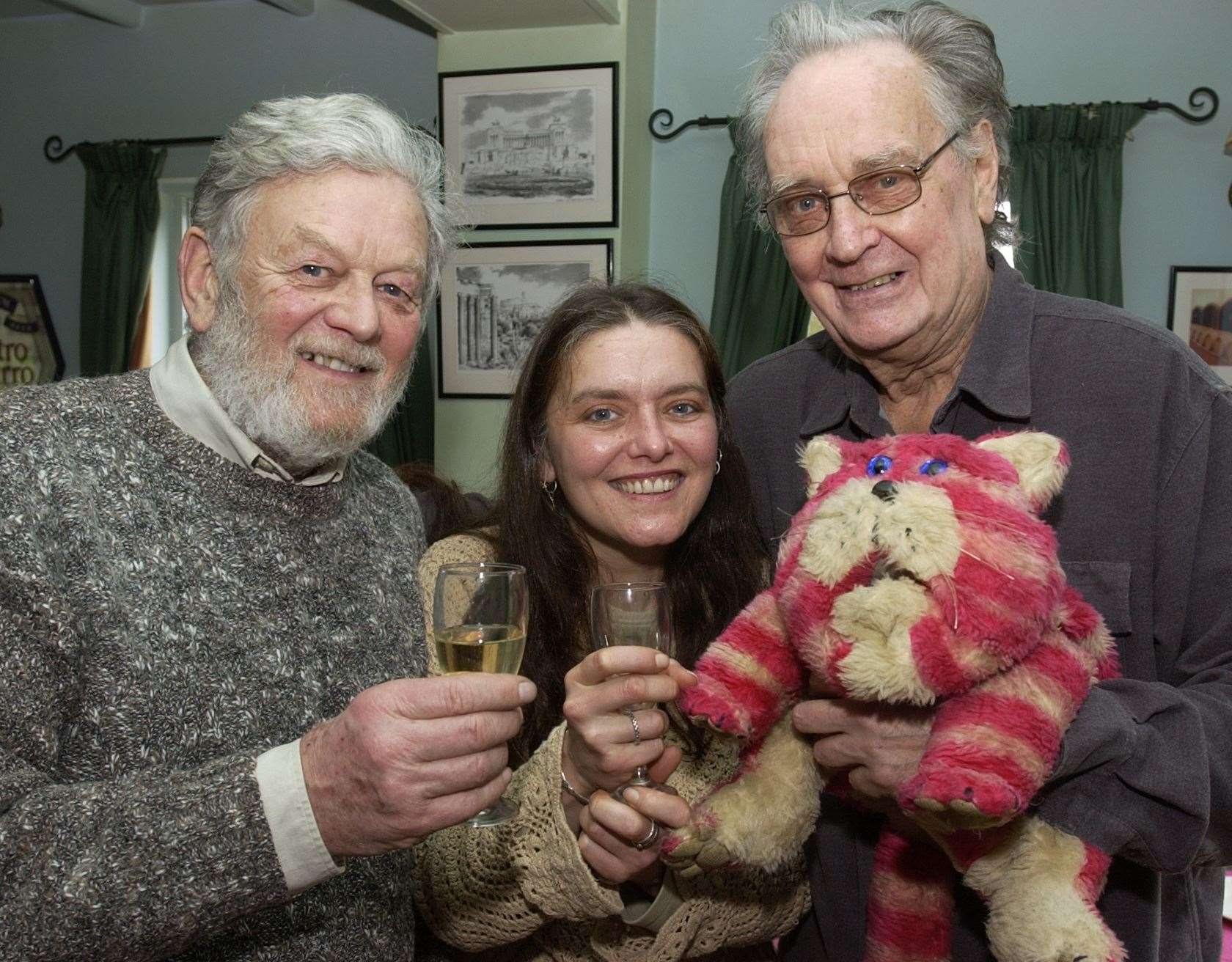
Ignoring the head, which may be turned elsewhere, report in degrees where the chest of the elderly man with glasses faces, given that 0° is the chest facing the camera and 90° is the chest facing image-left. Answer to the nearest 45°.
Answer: approximately 45°

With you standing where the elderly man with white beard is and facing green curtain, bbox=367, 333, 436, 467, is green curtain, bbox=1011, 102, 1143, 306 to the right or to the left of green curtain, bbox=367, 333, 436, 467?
right

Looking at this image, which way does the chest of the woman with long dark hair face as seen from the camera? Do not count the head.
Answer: toward the camera

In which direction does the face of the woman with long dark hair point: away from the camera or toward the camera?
toward the camera

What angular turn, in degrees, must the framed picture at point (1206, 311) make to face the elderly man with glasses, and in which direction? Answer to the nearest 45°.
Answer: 0° — it already faces them

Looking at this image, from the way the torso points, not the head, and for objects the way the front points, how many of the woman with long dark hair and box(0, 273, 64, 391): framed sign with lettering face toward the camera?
2

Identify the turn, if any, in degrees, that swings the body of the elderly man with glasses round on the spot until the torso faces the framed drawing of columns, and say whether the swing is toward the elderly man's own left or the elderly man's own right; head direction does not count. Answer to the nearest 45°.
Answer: approximately 90° to the elderly man's own right

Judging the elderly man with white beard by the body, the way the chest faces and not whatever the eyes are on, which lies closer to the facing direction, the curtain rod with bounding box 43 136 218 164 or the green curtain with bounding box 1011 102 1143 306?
the green curtain

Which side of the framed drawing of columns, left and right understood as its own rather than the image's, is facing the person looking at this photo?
front

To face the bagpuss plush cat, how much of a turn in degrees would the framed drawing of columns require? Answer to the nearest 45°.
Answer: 0° — it already faces it

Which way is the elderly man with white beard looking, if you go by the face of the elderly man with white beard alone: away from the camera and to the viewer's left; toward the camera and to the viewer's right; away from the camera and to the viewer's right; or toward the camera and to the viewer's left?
toward the camera and to the viewer's right

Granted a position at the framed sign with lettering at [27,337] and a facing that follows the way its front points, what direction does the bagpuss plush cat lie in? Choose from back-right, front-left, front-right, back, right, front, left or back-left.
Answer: front

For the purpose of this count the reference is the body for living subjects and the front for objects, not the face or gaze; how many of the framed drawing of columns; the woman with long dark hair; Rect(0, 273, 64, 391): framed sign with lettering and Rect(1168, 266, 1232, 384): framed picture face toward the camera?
4

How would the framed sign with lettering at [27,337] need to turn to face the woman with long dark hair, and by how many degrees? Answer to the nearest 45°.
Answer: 0° — it already faces them

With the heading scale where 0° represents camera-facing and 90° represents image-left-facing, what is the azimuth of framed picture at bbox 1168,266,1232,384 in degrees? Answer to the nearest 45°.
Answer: approximately 0°
